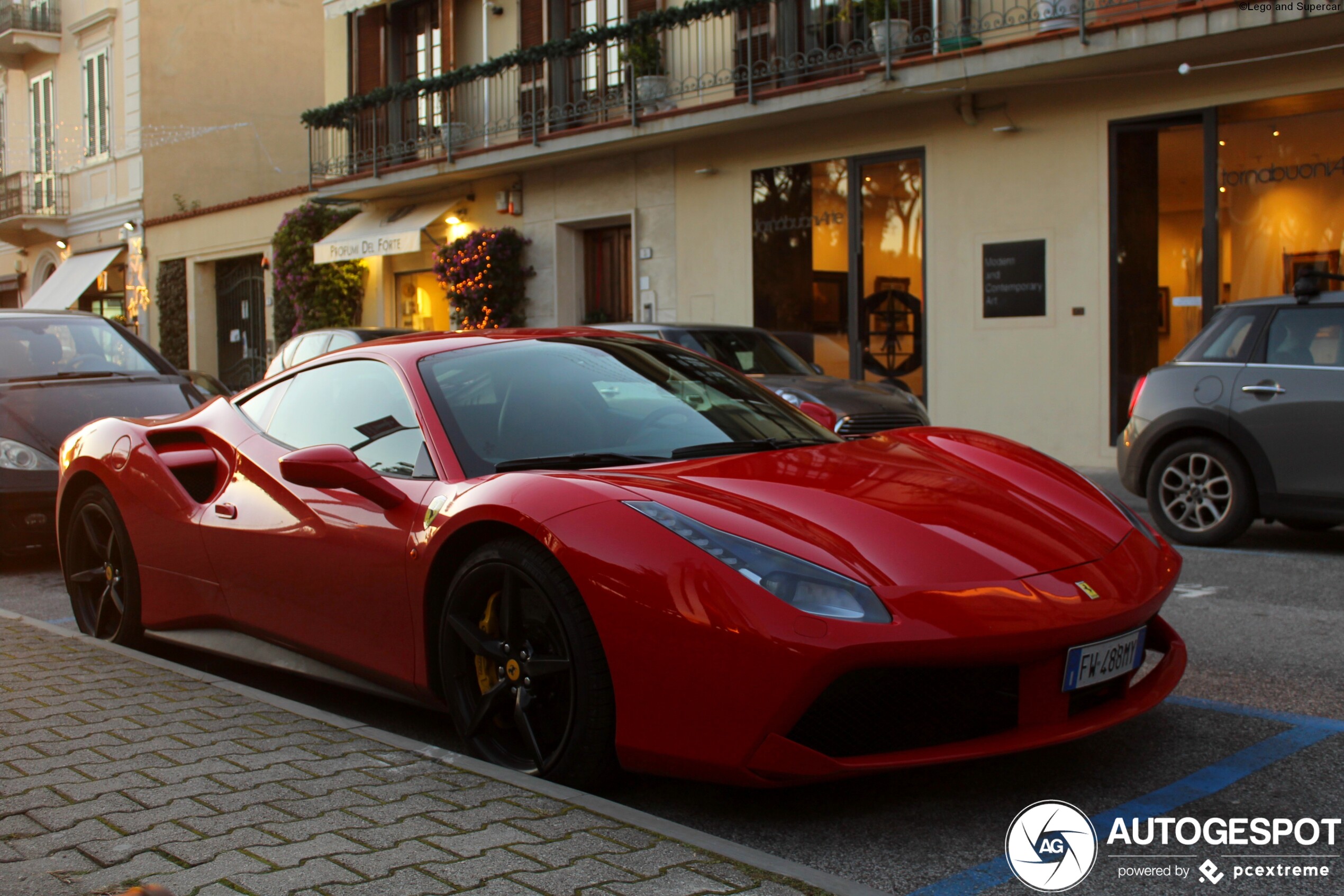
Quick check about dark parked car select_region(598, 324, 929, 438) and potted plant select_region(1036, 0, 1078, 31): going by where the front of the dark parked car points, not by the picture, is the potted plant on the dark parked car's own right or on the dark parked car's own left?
on the dark parked car's own left

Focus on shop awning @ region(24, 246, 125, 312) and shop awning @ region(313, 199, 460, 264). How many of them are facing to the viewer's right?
0

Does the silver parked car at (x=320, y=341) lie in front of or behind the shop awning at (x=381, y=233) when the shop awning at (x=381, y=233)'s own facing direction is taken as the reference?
in front

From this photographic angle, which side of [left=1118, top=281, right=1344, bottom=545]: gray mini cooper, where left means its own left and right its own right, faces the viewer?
right

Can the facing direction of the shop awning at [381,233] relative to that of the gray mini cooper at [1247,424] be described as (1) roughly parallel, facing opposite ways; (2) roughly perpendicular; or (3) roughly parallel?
roughly perpendicular

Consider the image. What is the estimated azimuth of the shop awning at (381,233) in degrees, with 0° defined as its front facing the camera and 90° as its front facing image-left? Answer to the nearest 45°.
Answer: approximately 45°

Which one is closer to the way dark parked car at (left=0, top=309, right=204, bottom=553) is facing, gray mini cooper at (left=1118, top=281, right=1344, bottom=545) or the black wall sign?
the gray mini cooper

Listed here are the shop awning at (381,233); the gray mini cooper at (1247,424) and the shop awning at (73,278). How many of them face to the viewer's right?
1

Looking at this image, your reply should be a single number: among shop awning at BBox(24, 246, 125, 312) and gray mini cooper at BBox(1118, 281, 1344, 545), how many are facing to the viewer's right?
1

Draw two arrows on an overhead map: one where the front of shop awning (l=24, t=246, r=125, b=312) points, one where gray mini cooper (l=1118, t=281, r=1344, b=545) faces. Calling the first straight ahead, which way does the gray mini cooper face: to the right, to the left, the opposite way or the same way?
to the left

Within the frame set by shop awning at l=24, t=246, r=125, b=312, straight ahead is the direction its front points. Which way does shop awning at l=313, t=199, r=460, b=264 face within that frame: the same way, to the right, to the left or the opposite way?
the same way

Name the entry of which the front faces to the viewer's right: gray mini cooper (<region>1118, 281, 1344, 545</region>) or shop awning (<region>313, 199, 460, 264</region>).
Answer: the gray mini cooper

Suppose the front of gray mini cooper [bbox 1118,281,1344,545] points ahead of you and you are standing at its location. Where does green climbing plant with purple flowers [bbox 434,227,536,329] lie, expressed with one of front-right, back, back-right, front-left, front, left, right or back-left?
back-left

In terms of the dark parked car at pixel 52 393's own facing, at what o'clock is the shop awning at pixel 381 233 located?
The shop awning is roughly at 8 o'clock from the dark parked car.

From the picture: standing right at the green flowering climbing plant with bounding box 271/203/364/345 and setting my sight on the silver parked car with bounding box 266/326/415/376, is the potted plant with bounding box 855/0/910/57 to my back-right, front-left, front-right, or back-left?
front-left

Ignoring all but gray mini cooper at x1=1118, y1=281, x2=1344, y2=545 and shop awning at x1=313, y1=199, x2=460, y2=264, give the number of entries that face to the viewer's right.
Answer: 1
